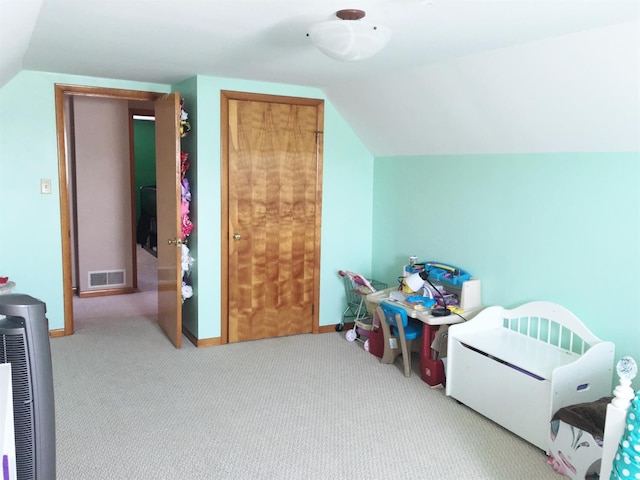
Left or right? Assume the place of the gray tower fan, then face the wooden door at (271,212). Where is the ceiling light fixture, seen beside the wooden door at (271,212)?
right

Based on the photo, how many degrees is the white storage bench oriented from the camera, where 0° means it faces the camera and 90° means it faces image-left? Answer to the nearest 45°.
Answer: approximately 45°

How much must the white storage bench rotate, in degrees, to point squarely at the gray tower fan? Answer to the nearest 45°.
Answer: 0° — it already faces it

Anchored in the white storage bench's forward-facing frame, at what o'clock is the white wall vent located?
The white wall vent is roughly at 2 o'clock from the white storage bench.

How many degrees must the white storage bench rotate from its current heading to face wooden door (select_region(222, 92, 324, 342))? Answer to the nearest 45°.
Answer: approximately 45° to its right

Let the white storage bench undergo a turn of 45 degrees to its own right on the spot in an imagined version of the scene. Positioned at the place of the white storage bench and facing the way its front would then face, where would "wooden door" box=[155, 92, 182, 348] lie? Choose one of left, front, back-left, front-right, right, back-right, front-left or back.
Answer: front
